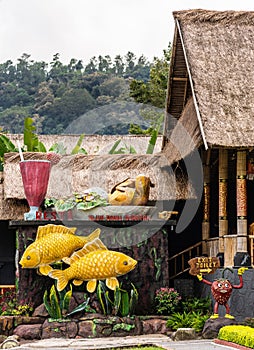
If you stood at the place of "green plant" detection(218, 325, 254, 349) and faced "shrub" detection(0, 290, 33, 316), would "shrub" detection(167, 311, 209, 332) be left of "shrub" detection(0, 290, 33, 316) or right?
right

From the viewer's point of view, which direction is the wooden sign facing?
toward the camera

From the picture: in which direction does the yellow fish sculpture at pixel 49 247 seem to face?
to the viewer's left

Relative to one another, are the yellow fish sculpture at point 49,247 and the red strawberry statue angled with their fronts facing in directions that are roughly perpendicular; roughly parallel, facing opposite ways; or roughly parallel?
roughly perpendicular

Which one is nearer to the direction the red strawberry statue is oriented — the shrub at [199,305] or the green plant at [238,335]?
the green plant

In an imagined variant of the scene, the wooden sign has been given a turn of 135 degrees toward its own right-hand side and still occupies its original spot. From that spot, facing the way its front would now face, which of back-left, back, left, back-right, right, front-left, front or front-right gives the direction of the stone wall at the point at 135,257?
front

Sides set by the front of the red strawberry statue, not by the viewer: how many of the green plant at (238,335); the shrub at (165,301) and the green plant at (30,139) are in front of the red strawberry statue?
1

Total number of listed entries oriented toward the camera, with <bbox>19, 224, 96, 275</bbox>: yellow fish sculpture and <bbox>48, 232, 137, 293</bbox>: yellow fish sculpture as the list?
0

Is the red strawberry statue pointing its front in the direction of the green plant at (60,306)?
no

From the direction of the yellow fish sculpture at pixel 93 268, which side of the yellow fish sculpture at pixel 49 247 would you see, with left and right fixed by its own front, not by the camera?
back

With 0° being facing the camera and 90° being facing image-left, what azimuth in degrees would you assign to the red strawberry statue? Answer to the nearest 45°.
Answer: approximately 0°
